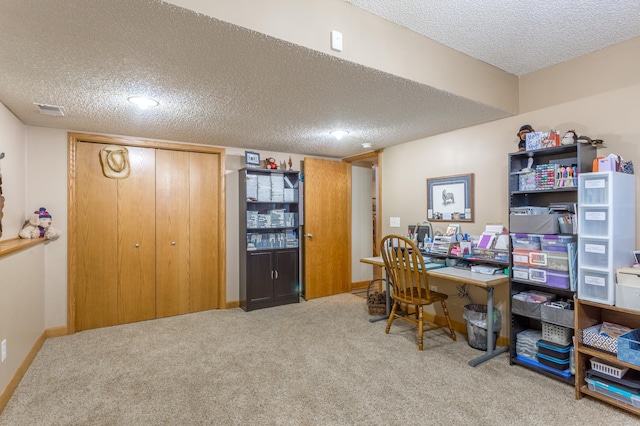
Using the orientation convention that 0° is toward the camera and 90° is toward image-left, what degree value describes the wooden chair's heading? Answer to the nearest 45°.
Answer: approximately 225°

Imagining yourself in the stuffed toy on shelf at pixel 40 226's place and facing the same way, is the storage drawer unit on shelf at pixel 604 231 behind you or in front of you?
in front

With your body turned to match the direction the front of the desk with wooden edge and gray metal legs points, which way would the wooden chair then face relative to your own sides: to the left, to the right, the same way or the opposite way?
the opposite way

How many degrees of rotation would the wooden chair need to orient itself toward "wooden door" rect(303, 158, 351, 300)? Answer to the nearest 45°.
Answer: approximately 90° to its left

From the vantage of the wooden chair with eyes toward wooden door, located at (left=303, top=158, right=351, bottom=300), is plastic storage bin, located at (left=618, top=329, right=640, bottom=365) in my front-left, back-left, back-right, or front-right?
back-right

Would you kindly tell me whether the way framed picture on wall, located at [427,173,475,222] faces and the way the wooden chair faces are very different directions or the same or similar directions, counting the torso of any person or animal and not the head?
very different directions

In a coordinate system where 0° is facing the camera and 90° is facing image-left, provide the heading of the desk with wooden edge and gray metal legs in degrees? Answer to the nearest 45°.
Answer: approximately 45°

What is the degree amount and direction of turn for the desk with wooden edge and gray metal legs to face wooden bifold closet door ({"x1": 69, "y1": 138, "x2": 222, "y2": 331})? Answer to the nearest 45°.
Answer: approximately 45° to its right
